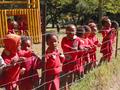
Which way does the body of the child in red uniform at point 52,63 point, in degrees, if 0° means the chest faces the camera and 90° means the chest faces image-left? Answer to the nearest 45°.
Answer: approximately 315°

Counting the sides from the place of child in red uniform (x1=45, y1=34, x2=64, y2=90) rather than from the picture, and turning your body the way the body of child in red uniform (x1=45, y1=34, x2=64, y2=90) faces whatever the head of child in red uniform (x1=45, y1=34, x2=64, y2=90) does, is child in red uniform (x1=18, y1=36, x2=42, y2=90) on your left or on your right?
on your right

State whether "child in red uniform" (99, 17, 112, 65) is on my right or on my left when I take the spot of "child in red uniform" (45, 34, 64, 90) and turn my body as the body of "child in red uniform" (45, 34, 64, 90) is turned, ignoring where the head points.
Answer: on my left

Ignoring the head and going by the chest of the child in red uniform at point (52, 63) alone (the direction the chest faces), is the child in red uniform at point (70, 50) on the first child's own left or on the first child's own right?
on the first child's own left

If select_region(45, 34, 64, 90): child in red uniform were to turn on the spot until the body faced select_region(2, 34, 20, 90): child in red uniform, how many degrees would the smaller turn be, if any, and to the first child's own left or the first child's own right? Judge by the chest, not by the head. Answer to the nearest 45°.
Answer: approximately 90° to the first child's own right
